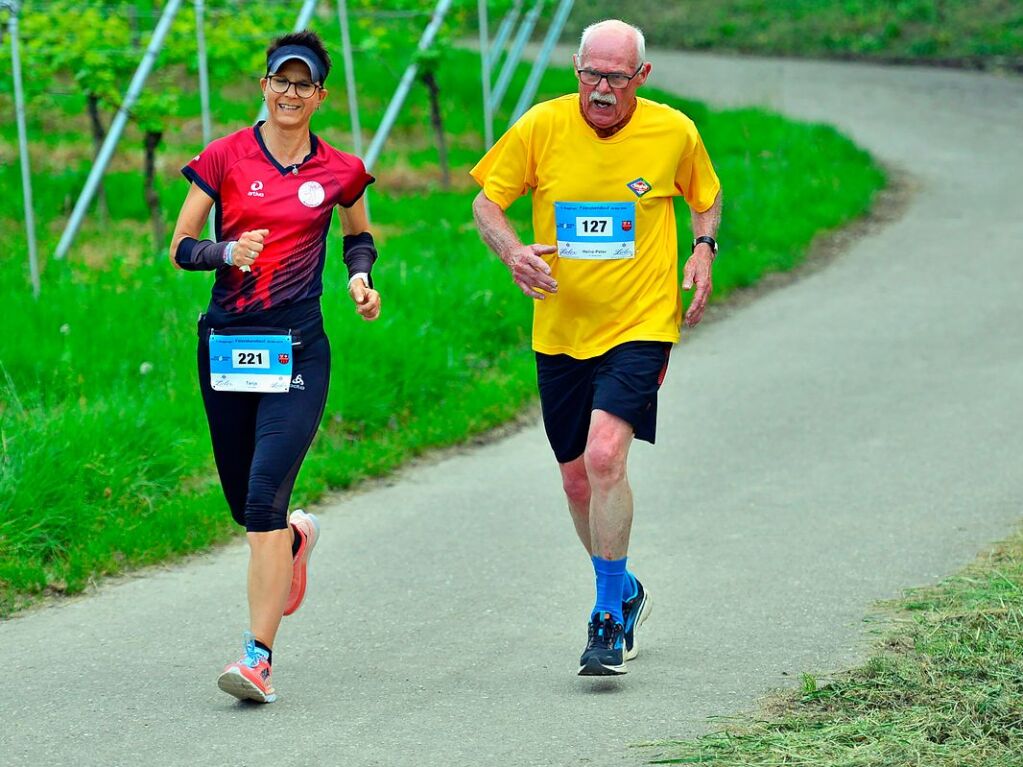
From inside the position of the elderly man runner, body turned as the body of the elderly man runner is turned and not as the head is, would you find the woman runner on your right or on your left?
on your right

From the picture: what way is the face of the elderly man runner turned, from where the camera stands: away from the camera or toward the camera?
toward the camera

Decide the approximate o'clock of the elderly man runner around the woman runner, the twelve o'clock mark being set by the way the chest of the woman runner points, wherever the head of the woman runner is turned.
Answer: The elderly man runner is roughly at 9 o'clock from the woman runner.

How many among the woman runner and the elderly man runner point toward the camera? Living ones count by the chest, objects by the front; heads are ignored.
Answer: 2

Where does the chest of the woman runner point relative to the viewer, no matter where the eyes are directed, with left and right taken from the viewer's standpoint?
facing the viewer

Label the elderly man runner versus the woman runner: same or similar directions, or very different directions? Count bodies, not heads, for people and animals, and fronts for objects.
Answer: same or similar directions

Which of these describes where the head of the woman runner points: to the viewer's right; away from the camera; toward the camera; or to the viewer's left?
toward the camera

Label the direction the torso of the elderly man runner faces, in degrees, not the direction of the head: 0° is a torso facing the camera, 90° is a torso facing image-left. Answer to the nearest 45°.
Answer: approximately 0°
